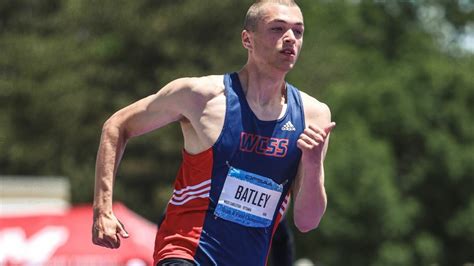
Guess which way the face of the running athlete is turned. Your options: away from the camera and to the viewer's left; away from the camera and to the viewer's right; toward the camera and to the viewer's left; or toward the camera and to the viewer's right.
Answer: toward the camera and to the viewer's right

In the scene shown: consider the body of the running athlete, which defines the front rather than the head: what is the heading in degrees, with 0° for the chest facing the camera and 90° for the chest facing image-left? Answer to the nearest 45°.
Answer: approximately 315°
